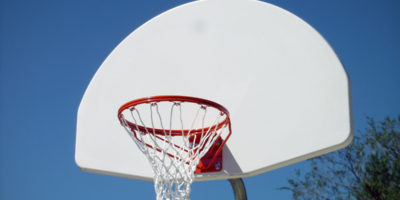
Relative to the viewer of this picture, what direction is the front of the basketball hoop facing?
facing the viewer and to the left of the viewer
